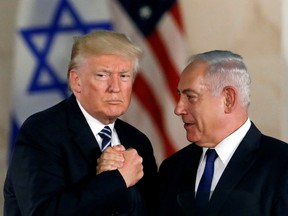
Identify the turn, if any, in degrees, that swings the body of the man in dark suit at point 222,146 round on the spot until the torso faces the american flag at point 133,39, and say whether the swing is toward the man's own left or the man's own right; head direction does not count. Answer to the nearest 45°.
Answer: approximately 135° to the man's own right

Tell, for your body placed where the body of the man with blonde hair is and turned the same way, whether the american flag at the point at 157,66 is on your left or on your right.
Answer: on your left

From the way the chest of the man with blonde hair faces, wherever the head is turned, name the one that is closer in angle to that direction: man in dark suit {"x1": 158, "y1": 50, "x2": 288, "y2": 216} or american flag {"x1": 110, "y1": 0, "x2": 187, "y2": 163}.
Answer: the man in dark suit

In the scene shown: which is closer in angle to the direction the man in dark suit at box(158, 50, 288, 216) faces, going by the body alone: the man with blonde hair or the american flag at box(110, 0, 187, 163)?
the man with blonde hair

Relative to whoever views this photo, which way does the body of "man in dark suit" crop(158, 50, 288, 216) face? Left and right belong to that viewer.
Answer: facing the viewer and to the left of the viewer

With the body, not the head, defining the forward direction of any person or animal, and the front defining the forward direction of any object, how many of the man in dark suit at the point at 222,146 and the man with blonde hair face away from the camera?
0

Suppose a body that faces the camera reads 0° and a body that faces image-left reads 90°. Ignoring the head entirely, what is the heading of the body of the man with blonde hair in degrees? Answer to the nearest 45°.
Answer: approximately 315°

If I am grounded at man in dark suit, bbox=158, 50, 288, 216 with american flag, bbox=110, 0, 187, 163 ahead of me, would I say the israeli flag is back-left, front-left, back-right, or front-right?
front-left

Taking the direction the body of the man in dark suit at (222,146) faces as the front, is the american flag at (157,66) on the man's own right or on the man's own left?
on the man's own right

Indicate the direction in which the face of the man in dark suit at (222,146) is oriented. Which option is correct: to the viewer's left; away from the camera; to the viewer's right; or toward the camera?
to the viewer's left

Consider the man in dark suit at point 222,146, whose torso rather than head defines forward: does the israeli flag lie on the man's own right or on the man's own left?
on the man's own right
